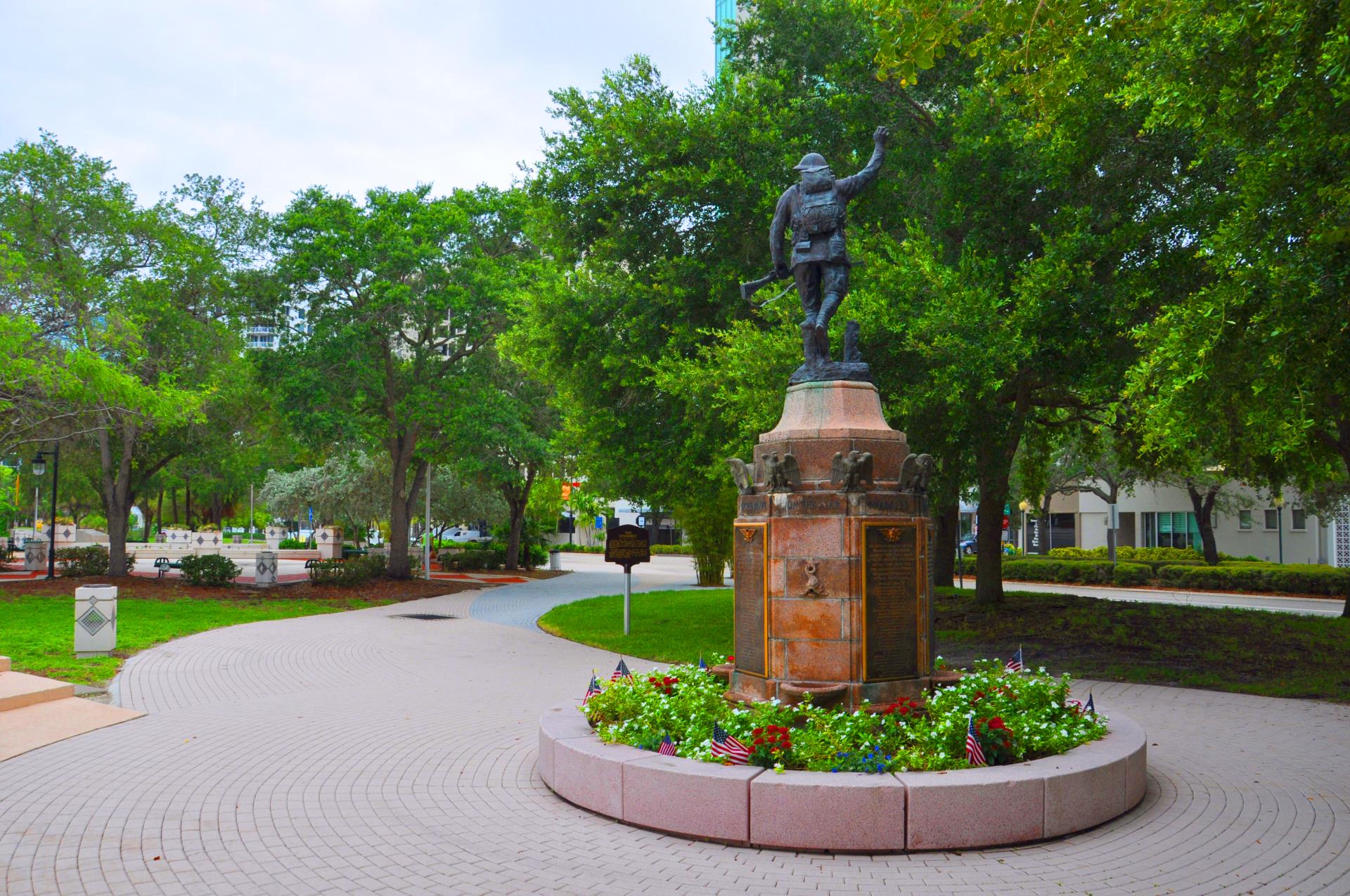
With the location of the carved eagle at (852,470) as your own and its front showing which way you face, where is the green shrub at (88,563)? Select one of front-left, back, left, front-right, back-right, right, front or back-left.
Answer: back-right

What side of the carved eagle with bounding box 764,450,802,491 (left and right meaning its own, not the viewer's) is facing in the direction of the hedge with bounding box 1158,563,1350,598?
back

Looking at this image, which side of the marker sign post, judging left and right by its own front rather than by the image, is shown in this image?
front

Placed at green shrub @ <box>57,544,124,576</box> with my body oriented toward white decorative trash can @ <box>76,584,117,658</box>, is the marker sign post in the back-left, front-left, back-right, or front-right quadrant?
front-left

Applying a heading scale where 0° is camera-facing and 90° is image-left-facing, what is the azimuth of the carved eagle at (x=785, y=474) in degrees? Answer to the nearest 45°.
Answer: approximately 45°

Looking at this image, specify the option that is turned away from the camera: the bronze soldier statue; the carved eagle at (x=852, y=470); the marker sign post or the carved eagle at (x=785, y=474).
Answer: the bronze soldier statue

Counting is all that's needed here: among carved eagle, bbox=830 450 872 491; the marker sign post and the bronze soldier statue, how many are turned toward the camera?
2

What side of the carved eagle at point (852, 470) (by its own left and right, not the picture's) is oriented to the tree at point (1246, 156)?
left

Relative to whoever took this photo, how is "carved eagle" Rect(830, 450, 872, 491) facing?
facing the viewer

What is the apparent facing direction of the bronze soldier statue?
away from the camera
